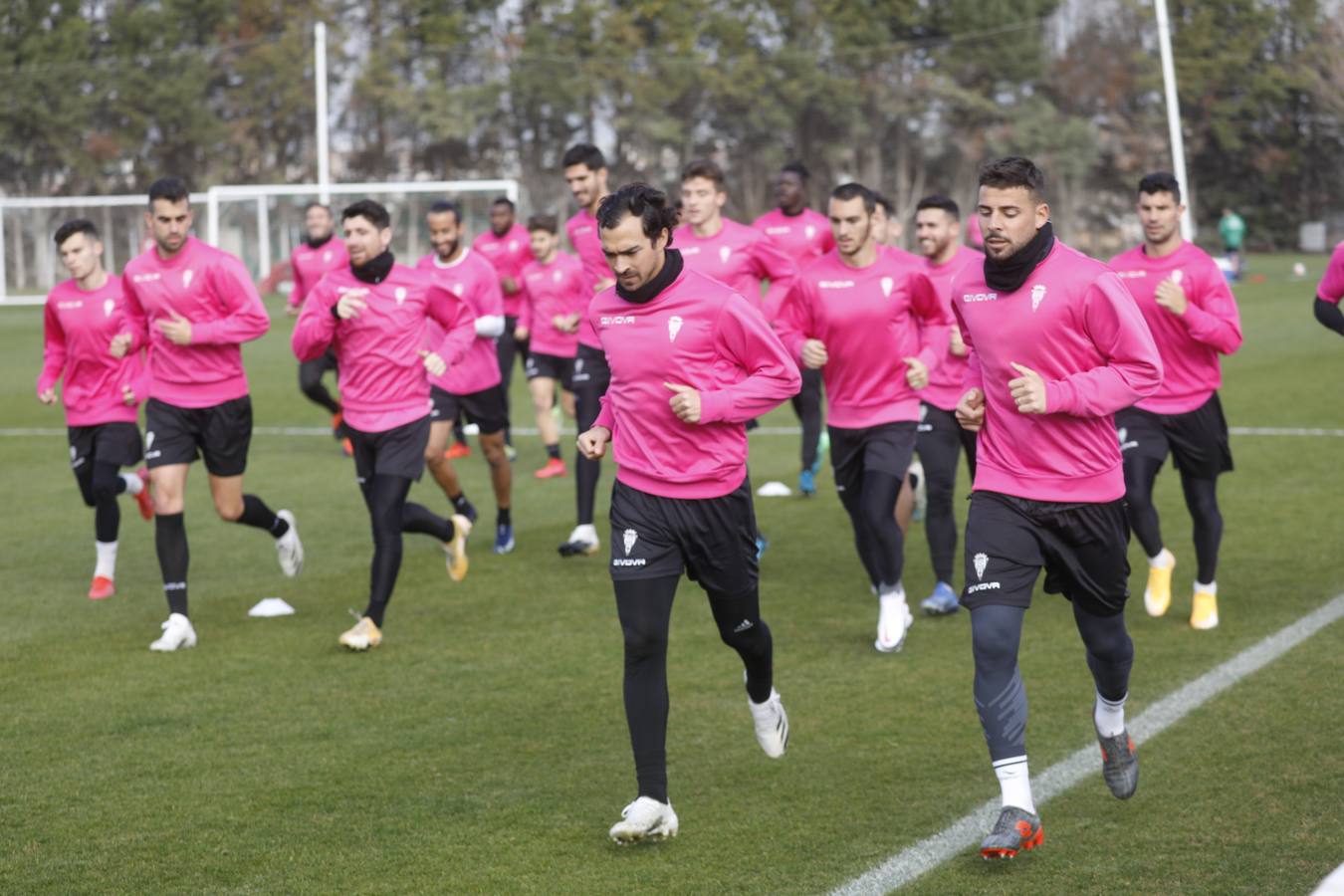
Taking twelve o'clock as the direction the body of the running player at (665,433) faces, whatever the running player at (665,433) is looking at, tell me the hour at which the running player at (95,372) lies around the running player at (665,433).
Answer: the running player at (95,372) is roughly at 3 o'clock from the running player at (665,433).

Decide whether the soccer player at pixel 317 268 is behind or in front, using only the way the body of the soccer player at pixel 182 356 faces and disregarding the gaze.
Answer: behind

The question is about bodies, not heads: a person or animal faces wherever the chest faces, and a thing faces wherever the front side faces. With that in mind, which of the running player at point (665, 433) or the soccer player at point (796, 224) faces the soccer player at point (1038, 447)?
the soccer player at point (796, 224)

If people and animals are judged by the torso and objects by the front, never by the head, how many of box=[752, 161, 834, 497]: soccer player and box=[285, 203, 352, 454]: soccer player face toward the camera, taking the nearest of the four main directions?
2

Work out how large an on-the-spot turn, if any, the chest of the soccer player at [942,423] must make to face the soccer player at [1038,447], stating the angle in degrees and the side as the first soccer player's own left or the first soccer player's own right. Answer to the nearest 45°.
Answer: approximately 45° to the first soccer player's own left

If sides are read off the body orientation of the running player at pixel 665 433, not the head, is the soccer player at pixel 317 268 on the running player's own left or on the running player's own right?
on the running player's own right

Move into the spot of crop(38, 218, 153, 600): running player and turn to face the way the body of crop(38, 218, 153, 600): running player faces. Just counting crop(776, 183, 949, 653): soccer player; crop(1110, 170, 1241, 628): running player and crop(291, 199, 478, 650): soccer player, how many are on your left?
3
